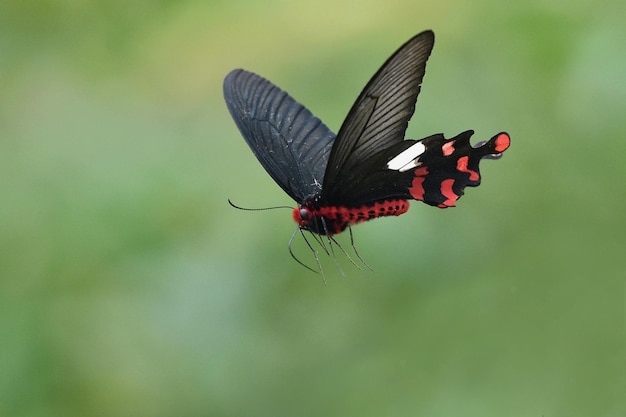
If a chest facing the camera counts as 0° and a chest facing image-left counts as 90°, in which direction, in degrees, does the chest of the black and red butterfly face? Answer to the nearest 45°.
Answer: approximately 90°
